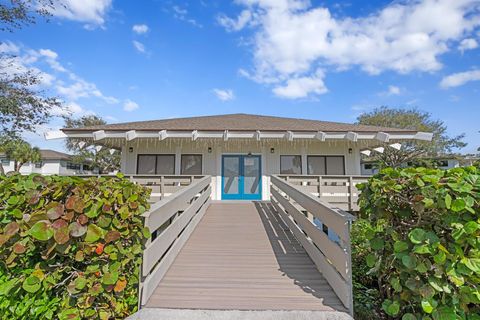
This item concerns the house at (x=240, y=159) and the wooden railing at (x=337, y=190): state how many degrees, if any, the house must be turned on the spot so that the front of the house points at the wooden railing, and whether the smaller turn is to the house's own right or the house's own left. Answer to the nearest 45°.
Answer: approximately 45° to the house's own left

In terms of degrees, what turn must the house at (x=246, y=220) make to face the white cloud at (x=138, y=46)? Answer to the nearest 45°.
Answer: approximately 135° to its right

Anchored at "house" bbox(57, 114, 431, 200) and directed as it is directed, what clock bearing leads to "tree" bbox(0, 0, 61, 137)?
The tree is roughly at 3 o'clock from the house.

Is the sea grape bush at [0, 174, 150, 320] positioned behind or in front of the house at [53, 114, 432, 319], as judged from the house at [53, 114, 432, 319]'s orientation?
in front

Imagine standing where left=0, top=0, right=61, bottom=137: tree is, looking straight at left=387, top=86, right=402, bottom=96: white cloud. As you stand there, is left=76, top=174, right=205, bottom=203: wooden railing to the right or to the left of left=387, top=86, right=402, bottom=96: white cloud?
right

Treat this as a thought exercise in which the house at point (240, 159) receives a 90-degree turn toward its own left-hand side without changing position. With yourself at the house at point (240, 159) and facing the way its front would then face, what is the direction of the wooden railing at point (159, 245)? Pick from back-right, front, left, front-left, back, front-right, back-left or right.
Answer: right

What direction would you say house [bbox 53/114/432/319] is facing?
toward the camera
